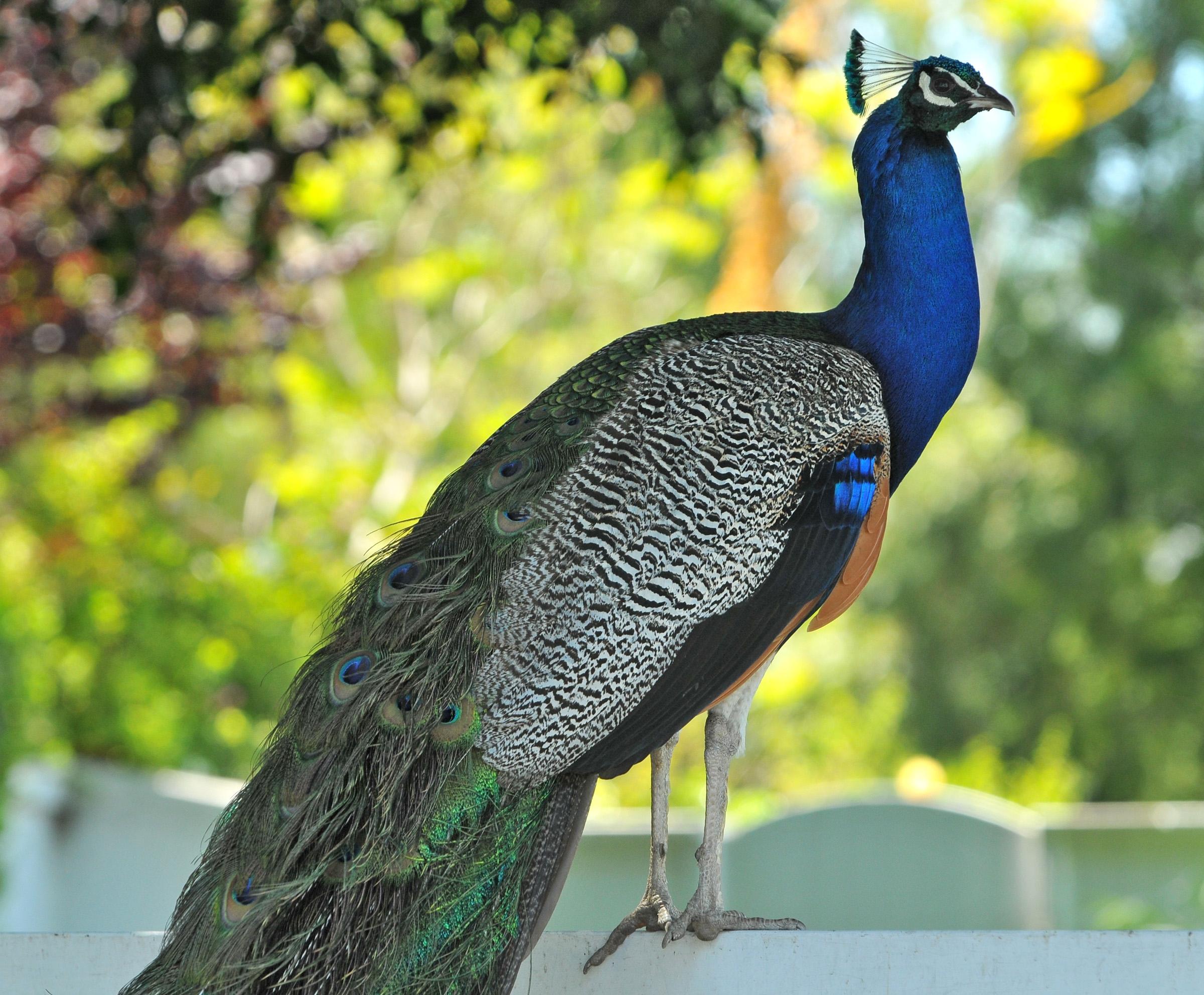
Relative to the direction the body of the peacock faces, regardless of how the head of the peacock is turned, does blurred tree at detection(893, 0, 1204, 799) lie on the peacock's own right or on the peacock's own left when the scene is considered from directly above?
on the peacock's own left

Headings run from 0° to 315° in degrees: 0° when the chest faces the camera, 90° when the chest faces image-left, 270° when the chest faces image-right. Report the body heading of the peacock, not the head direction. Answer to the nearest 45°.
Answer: approximately 270°

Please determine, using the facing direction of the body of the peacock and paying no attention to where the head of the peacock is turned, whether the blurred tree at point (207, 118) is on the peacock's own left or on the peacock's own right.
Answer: on the peacock's own left

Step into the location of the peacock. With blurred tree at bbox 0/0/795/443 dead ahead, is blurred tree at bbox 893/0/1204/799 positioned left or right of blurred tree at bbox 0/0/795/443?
right
